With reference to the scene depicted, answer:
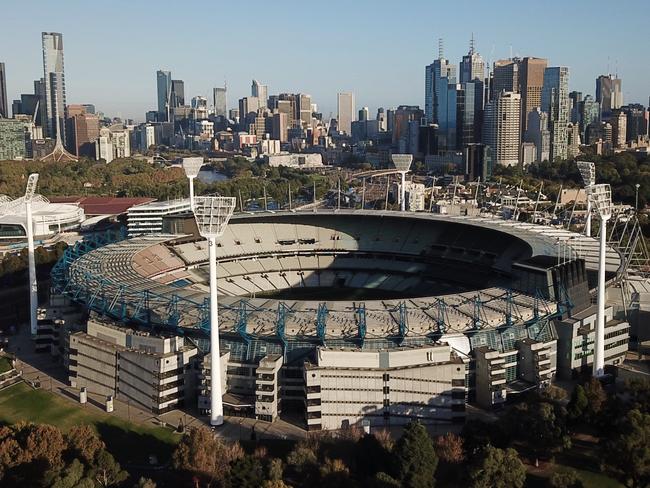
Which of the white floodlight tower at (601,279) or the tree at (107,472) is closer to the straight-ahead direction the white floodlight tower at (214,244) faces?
the white floodlight tower

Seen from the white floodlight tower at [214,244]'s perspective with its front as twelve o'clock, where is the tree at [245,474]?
The tree is roughly at 6 o'clock from the white floodlight tower.

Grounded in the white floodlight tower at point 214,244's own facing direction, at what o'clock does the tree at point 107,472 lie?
The tree is roughly at 7 o'clock from the white floodlight tower.

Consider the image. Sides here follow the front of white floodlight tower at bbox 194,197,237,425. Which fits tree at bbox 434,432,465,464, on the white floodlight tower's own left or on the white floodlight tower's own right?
on the white floodlight tower's own right

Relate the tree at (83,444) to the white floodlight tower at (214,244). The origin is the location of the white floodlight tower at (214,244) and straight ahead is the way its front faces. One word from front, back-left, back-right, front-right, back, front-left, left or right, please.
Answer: back-left

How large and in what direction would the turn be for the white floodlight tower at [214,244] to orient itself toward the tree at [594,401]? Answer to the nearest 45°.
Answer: approximately 90° to its right

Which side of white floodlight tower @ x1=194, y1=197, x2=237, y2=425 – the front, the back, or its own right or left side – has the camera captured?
back

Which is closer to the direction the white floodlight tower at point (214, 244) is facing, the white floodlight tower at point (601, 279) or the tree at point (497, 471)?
the white floodlight tower

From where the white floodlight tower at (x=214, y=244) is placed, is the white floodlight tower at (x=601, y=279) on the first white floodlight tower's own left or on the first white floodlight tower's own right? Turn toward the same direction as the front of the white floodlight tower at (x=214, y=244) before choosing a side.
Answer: on the first white floodlight tower's own right
